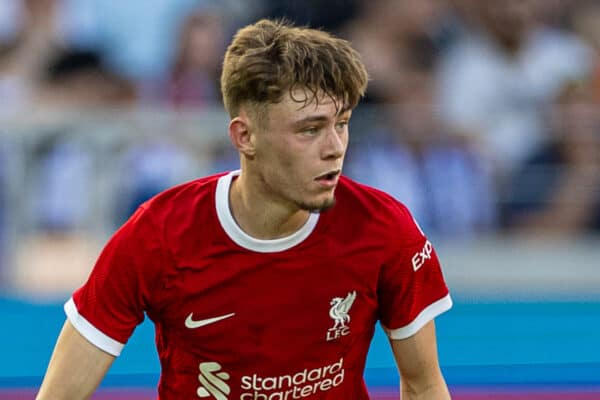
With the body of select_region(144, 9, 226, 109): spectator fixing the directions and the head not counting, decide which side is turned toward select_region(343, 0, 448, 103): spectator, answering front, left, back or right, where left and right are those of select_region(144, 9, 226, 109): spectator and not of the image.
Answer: left

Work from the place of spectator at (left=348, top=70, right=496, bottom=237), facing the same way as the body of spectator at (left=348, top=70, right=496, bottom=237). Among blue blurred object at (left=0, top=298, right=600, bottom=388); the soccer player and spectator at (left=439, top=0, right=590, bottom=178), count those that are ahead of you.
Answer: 2

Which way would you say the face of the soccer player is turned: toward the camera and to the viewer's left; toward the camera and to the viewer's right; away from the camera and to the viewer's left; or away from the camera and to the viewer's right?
toward the camera and to the viewer's right

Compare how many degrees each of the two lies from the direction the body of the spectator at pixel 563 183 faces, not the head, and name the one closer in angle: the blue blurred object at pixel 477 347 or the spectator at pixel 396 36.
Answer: the blue blurred object

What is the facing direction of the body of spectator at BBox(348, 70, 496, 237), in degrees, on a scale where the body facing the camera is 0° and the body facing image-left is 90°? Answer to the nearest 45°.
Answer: approximately 0°

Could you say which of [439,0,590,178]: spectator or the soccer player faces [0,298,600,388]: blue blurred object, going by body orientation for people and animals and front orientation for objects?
the spectator

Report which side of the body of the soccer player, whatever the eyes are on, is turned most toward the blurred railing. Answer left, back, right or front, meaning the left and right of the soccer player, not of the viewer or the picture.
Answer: back
